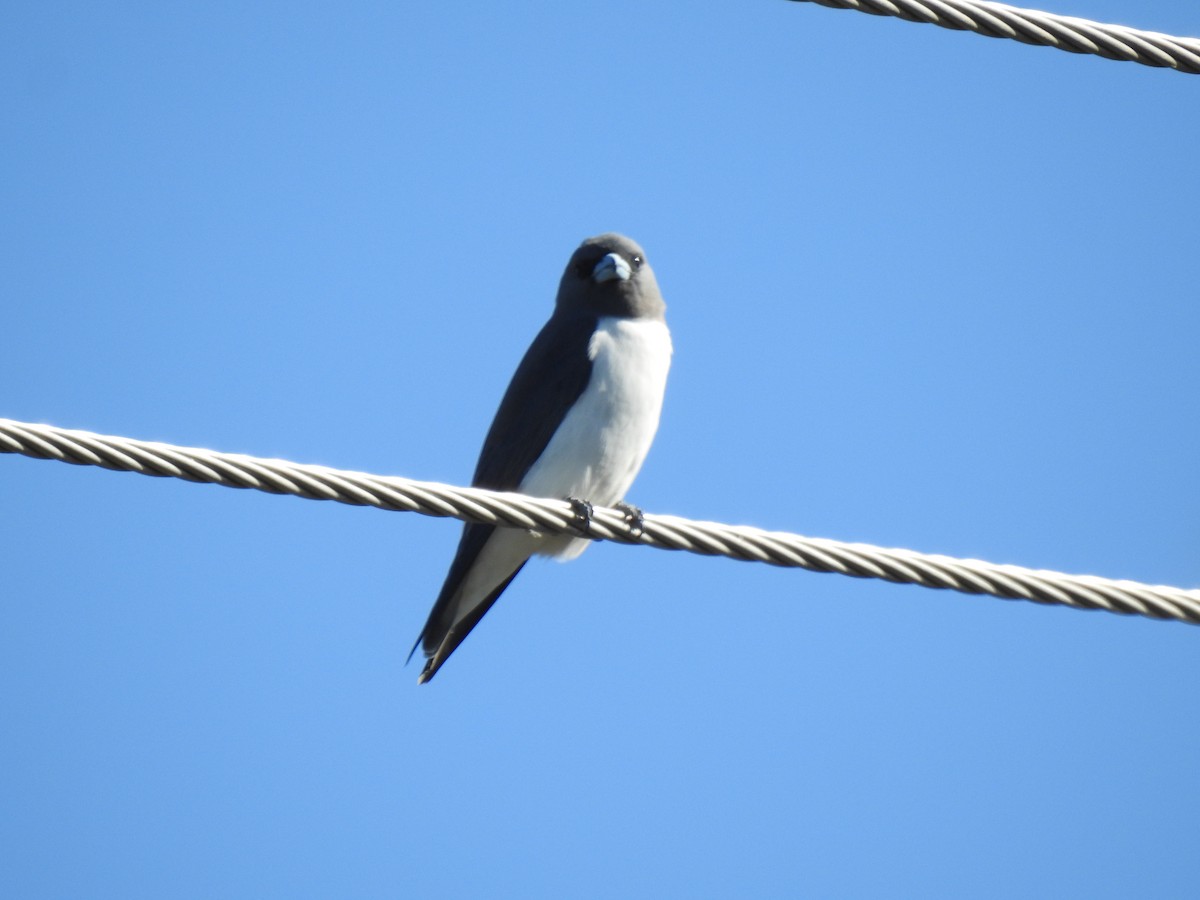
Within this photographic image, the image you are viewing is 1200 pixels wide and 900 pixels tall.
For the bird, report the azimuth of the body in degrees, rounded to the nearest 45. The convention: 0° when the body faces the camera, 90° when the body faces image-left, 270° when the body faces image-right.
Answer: approximately 315°
